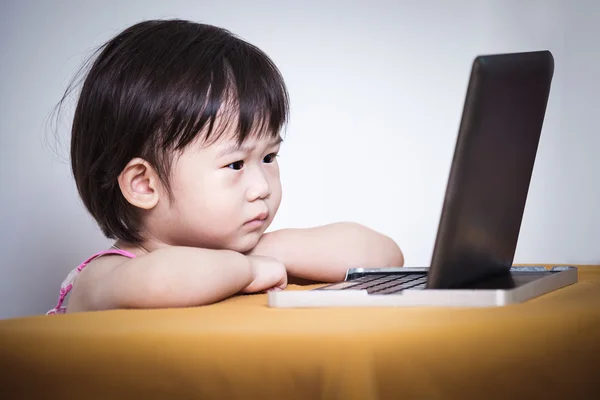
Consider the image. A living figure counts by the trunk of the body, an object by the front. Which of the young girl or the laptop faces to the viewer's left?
the laptop

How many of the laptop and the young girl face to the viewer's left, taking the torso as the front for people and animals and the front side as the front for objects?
1

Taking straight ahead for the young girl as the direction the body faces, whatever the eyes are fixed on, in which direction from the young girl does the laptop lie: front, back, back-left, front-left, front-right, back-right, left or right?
front

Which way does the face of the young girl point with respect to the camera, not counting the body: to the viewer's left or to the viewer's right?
to the viewer's right

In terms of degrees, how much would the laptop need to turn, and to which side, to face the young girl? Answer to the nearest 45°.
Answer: approximately 45° to its right

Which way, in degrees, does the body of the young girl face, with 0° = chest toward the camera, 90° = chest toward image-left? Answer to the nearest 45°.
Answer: approximately 315°

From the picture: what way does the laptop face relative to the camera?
to the viewer's left
